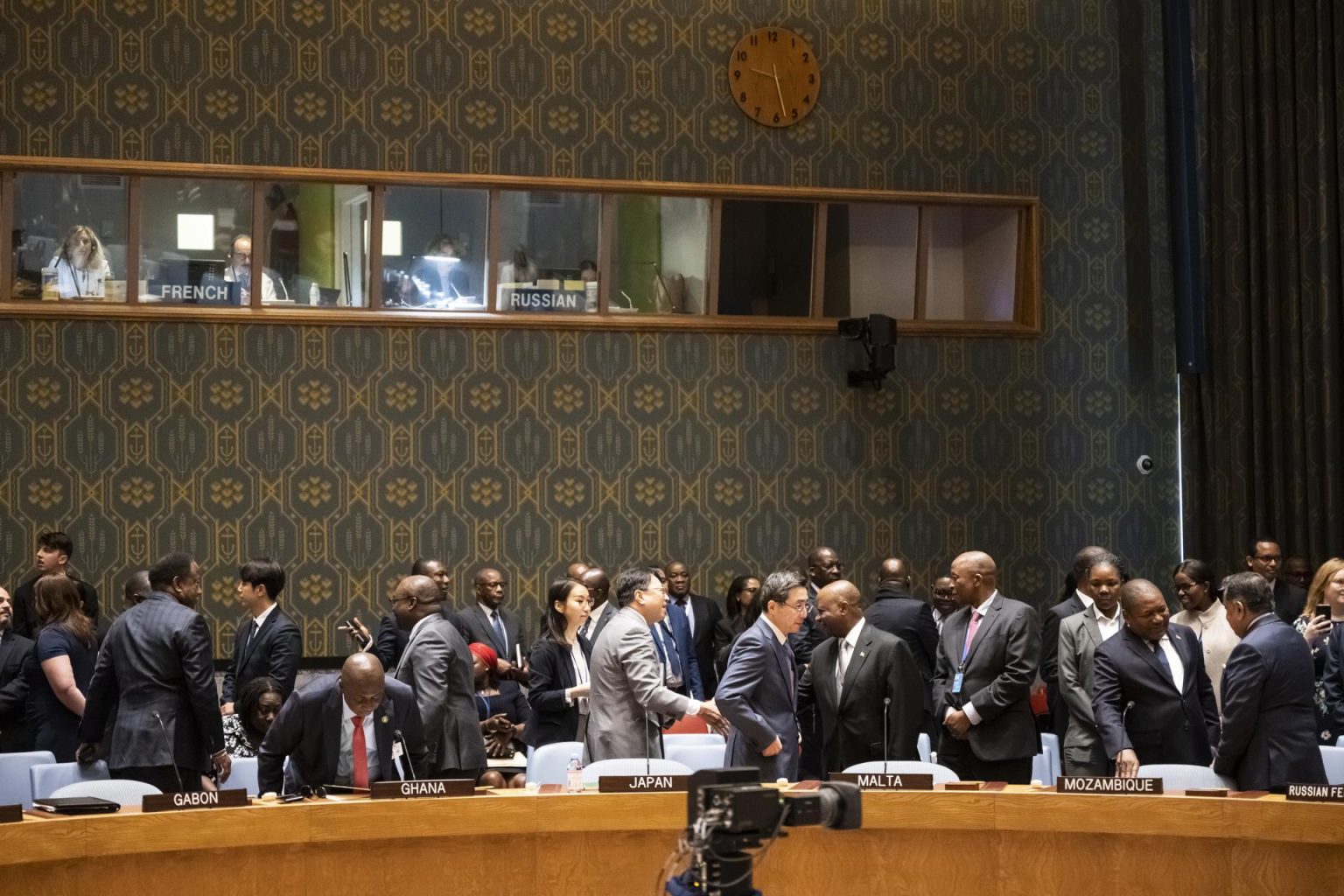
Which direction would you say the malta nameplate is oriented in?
toward the camera

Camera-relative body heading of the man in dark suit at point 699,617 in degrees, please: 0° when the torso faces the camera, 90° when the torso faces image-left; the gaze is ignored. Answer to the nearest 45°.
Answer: approximately 0°

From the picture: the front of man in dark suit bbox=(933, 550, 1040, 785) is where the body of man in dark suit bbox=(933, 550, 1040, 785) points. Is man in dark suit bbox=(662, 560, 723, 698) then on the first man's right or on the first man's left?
on the first man's right

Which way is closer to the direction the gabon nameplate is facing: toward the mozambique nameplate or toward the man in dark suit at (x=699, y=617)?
the mozambique nameplate

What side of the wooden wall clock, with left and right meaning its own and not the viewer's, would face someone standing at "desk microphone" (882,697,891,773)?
front

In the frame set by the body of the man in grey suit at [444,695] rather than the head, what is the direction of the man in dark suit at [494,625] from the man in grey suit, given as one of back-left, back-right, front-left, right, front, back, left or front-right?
right

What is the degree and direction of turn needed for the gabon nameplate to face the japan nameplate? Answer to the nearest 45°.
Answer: approximately 90° to its left

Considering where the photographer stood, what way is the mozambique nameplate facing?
facing the viewer

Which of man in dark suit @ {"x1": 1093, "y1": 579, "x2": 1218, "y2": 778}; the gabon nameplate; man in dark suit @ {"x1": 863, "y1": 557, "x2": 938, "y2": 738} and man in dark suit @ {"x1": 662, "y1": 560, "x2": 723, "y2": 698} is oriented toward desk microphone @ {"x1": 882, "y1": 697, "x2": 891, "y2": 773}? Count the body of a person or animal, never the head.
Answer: man in dark suit @ {"x1": 662, "y1": 560, "x2": 723, "y2": 698}

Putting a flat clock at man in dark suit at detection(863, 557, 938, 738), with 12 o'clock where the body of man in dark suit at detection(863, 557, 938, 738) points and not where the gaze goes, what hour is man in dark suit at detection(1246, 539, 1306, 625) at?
man in dark suit at detection(1246, 539, 1306, 625) is roughly at 2 o'clock from man in dark suit at detection(863, 557, 938, 738).

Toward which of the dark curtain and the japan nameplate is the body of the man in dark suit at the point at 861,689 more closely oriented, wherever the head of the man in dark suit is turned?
the japan nameplate

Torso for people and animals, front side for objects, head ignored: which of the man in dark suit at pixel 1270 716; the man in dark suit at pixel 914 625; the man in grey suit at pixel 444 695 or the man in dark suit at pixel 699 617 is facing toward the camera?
the man in dark suit at pixel 699 617

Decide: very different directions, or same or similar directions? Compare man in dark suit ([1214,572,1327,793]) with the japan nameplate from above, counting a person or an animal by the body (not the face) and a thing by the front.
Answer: very different directions

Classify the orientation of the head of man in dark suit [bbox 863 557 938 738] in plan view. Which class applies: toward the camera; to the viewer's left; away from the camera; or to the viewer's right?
away from the camera

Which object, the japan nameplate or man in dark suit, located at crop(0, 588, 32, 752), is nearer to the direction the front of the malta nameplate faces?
the japan nameplate

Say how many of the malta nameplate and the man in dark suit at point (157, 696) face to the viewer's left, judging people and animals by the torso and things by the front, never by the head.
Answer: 0

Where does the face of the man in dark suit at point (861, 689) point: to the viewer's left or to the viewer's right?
to the viewer's left
